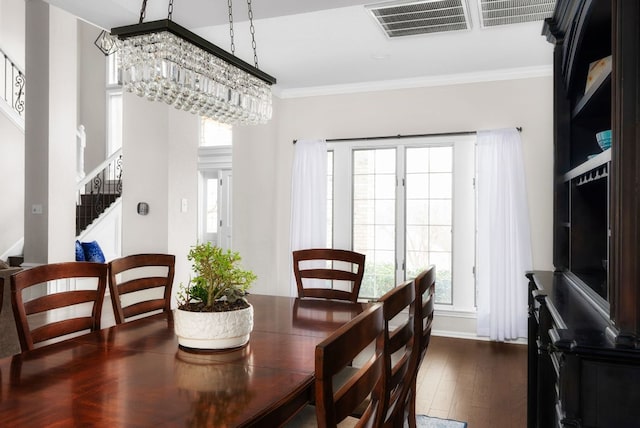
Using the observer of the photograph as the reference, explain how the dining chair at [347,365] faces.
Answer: facing away from the viewer and to the left of the viewer

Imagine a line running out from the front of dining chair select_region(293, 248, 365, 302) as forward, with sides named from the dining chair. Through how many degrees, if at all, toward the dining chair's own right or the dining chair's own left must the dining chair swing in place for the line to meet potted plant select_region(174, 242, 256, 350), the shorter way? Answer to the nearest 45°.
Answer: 0° — it already faces it

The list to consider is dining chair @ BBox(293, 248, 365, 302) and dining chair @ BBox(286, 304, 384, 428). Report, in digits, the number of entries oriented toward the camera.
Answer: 1

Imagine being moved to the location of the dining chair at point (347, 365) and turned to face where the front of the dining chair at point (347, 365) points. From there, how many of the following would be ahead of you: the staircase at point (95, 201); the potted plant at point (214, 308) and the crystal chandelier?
3

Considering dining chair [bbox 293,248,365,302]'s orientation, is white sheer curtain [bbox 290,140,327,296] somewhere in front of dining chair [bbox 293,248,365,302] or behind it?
behind

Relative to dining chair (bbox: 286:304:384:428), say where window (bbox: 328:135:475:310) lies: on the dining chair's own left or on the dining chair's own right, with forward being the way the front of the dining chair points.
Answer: on the dining chair's own right

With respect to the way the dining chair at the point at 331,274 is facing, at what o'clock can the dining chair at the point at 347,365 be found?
the dining chair at the point at 347,365 is roughly at 12 o'clock from the dining chair at the point at 331,274.
